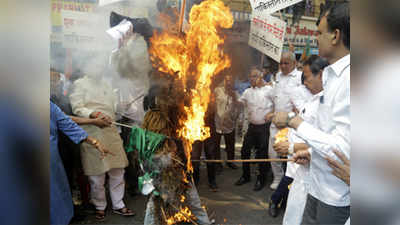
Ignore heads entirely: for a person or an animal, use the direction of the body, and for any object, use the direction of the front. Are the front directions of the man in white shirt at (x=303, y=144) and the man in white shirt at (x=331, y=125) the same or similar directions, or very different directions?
same or similar directions

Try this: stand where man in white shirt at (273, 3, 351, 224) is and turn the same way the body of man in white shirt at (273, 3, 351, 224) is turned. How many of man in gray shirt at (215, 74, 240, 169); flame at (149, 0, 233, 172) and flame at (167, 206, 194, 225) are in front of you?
3

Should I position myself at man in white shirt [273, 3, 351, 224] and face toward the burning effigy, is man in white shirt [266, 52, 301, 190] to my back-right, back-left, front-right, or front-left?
front-right

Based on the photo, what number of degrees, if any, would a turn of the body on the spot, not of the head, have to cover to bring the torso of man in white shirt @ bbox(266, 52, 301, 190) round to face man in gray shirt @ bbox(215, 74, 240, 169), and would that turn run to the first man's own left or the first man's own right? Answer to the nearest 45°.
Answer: approximately 45° to the first man's own right

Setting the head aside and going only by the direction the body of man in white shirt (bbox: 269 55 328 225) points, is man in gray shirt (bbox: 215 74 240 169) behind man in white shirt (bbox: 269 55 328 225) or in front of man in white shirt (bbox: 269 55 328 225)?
in front

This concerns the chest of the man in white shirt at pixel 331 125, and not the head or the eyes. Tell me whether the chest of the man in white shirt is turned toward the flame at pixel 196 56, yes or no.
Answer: yes

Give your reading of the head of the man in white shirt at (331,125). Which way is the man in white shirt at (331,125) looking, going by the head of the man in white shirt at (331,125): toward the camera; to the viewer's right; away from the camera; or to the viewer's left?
to the viewer's left

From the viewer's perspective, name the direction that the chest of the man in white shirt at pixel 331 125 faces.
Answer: to the viewer's left

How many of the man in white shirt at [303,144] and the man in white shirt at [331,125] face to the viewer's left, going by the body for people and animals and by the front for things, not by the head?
2

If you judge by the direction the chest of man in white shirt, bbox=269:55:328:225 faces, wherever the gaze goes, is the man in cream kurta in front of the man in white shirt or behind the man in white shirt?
in front

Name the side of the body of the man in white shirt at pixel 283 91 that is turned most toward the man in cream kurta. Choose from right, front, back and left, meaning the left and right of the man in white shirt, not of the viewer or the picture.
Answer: front

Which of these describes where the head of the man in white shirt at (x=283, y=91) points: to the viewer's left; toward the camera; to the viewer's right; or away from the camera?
toward the camera

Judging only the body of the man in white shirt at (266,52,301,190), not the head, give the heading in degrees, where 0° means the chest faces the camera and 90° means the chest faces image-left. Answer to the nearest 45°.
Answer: approximately 45°

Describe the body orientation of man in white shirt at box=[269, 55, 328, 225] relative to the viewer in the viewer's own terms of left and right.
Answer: facing to the left of the viewer
